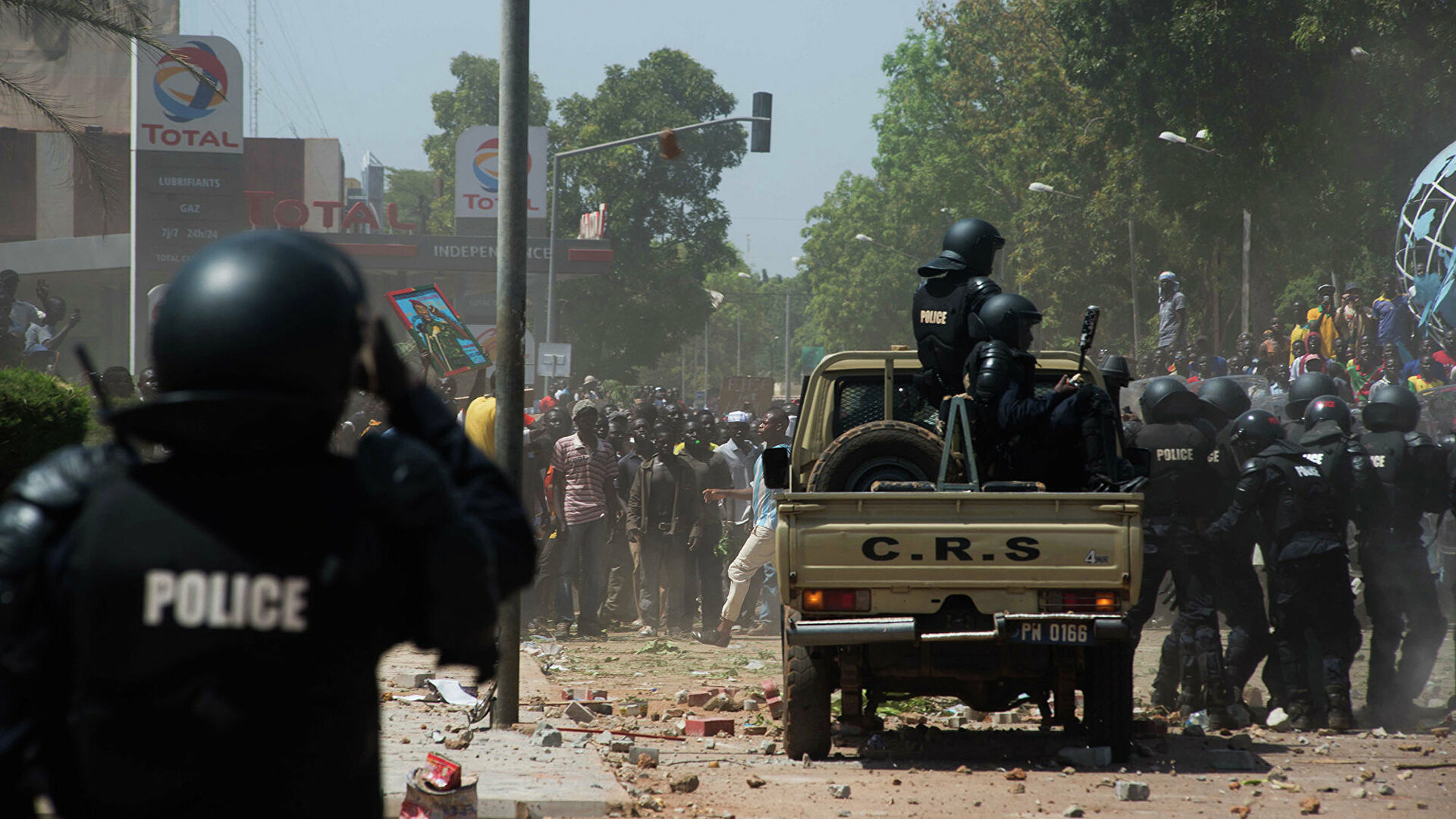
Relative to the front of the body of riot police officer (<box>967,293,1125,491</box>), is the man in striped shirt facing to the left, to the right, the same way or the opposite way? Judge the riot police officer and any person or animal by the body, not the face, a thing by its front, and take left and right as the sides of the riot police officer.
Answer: to the right

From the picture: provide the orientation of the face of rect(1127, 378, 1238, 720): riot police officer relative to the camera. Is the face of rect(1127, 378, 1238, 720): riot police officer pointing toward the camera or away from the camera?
away from the camera

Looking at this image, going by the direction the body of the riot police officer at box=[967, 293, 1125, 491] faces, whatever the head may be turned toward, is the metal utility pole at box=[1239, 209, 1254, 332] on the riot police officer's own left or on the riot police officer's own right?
on the riot police officer's own left

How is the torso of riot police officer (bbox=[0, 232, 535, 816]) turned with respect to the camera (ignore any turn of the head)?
away from the camera

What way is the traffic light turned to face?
away from the camera

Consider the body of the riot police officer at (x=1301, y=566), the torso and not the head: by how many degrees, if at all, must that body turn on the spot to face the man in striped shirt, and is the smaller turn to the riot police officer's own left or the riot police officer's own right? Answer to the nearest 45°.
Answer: approximately 45° to the riot police officer's own left

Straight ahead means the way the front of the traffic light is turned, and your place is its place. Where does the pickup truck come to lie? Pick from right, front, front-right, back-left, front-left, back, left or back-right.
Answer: back

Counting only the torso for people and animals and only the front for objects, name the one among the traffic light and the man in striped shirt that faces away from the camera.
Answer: the traffic light
